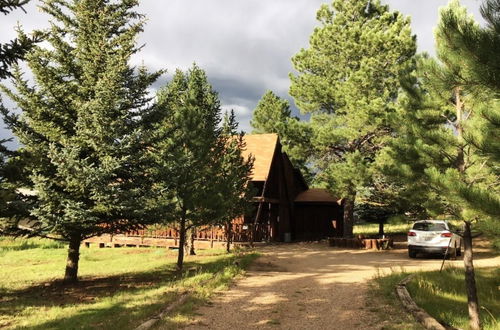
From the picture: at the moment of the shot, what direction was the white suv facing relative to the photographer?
facing away from the viewer

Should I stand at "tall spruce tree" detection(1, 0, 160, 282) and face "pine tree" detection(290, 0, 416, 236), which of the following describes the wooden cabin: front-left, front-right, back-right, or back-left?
front-left

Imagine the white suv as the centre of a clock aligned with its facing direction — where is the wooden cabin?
The wooden cabin is roughly at 10 o'clock from the white suv.

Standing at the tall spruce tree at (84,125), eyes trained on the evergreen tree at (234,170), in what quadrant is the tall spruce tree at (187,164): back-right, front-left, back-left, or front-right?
front-right

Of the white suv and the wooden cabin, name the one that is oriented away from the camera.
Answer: the white suv

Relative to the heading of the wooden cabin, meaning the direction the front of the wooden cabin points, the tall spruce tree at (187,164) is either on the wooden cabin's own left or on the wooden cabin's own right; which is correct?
on the wooden cabin's own right

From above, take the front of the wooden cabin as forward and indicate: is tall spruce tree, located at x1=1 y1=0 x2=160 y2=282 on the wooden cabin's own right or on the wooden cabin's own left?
on the wooden cabin's own right

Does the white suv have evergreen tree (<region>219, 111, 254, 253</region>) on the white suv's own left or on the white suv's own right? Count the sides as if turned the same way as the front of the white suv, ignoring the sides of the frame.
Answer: on the white suv's own left

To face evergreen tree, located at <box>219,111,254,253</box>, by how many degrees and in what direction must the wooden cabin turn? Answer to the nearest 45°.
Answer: approximately 45° to its right

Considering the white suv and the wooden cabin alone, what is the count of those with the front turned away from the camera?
1
